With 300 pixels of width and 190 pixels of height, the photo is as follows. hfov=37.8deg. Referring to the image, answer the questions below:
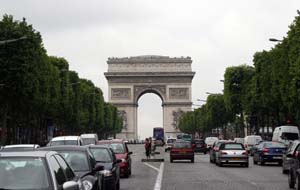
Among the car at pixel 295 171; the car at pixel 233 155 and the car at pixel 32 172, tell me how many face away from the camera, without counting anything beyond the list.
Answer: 2

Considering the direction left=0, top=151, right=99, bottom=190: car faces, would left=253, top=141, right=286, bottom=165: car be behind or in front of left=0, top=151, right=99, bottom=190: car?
behind

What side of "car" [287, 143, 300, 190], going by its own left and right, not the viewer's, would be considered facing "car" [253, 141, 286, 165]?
front

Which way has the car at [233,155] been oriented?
away from the camera

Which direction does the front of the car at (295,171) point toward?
away from the camera

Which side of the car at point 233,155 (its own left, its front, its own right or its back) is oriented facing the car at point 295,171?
back

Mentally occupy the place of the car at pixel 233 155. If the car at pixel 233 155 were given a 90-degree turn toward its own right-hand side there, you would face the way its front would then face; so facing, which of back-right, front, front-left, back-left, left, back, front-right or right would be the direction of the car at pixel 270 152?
front-left

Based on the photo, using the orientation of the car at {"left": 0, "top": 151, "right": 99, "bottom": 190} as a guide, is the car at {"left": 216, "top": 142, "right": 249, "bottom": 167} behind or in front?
behind

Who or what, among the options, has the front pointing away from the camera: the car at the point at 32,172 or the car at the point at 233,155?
the car at the point at 233,155
